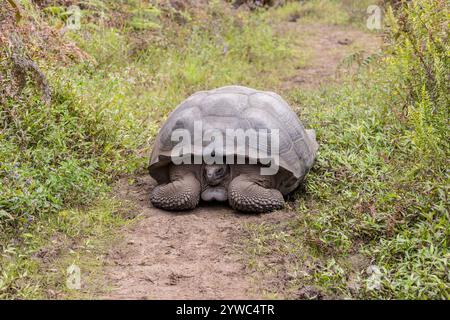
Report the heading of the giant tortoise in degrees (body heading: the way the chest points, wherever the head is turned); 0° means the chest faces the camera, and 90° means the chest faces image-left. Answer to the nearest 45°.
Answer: approximately 0°
